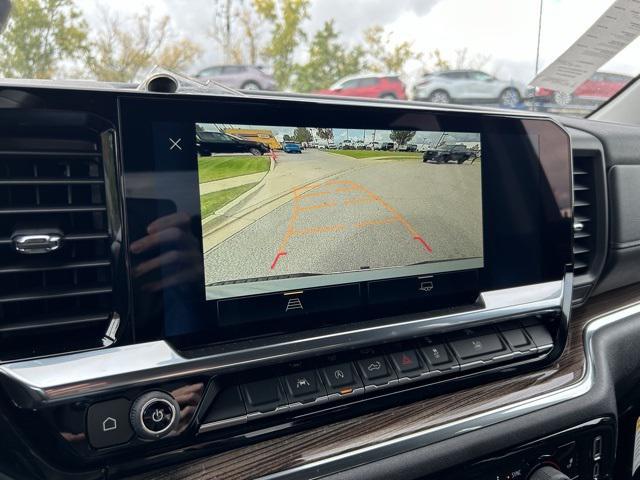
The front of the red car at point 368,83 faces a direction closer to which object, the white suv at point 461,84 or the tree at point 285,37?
the tree

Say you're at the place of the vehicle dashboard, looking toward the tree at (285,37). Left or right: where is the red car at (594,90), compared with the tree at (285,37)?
right

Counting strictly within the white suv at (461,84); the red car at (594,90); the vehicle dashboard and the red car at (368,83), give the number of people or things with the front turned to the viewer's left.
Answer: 2

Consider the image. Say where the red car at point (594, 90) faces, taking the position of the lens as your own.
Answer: facing to the left of the viewer

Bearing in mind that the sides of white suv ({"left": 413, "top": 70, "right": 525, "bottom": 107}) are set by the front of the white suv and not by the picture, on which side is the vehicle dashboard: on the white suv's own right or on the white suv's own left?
on the white suv's own right

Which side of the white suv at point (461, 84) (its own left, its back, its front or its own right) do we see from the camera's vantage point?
right

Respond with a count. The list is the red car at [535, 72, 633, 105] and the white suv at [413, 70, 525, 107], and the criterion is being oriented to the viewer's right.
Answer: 1

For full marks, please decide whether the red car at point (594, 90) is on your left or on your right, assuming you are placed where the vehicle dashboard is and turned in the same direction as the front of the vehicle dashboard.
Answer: on your left

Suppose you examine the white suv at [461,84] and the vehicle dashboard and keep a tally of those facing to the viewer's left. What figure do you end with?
0

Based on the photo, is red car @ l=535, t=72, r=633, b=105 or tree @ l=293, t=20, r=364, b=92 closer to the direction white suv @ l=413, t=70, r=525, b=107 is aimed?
the red car

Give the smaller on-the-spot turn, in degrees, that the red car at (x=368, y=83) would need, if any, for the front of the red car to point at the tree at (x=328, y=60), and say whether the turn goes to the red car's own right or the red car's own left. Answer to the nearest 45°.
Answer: approximately 90° to the red car's own right

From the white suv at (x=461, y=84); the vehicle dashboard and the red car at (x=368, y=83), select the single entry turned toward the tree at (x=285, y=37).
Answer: the red car

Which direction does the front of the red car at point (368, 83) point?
to the viewer's left

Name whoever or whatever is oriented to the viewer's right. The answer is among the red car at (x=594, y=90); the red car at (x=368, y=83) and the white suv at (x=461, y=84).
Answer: the white suv

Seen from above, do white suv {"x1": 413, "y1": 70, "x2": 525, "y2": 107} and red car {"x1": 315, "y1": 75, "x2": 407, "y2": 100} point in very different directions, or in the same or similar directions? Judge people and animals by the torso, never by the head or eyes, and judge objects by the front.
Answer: very different directions
